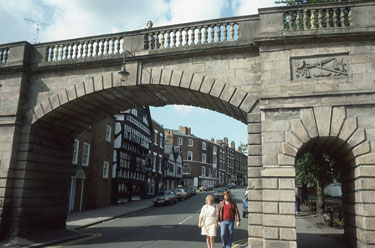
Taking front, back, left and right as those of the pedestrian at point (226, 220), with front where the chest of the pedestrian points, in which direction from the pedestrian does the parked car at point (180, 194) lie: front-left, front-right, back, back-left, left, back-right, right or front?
back

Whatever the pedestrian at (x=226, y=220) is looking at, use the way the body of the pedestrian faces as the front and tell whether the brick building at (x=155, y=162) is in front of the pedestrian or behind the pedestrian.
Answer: behind

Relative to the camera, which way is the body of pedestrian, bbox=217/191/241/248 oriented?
toward the camera

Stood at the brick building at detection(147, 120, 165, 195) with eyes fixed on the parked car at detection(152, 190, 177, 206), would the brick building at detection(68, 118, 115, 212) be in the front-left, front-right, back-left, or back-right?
front-right

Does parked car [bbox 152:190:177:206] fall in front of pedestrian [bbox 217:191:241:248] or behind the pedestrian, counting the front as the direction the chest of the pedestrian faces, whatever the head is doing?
behind

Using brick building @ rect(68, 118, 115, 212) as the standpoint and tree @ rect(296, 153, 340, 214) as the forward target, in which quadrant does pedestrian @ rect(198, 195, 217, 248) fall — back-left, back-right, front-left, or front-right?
front-right
